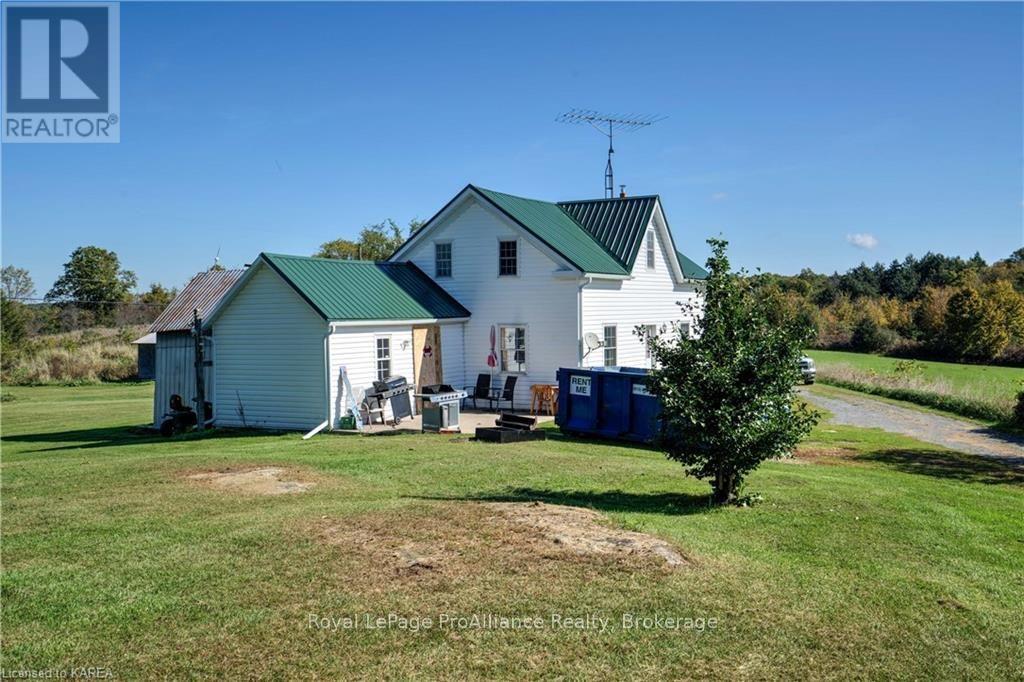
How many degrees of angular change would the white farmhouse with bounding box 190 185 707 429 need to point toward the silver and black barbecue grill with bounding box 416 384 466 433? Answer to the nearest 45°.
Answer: approximately 45° to its right

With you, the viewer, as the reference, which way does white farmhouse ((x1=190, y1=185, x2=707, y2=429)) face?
facing the viewer and to the right of the viewer

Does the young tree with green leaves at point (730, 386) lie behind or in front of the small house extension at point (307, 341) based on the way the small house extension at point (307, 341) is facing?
in front

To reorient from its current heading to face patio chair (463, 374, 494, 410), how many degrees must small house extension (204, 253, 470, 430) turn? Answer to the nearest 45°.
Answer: approximately 90° to its left

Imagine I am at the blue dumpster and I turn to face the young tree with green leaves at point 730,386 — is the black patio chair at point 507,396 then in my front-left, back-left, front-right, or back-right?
back-right

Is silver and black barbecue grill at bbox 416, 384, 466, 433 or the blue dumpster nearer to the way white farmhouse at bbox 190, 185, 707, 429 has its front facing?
the blue dumpster
